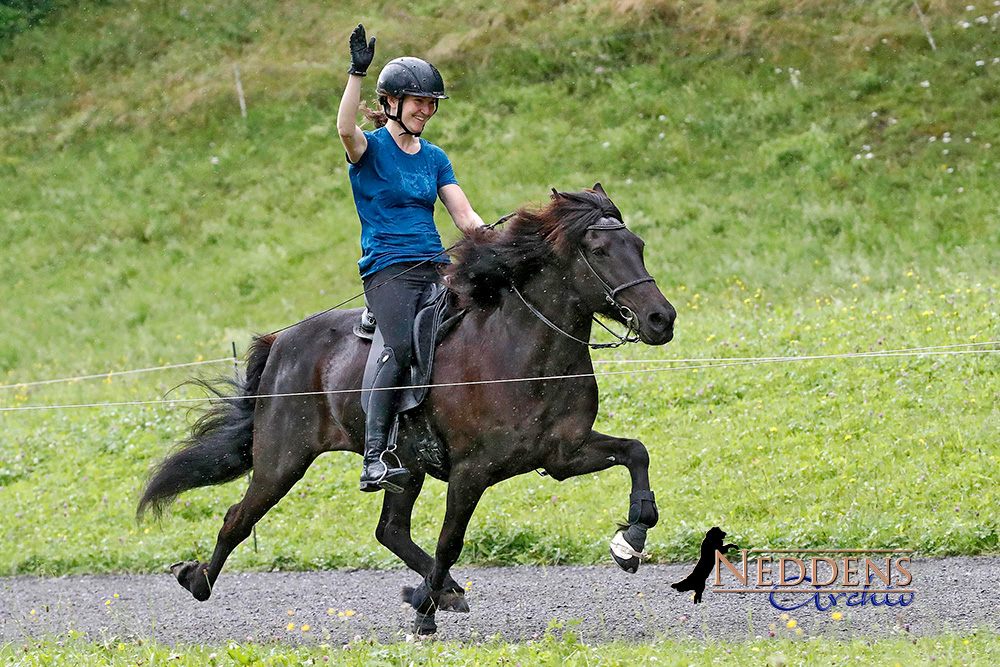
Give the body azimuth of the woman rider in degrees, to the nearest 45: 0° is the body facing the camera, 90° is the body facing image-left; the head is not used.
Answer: approximately 315°
